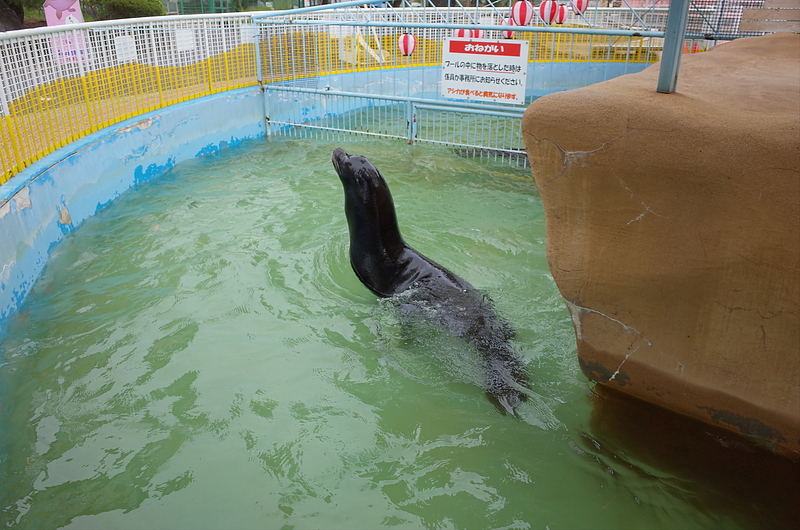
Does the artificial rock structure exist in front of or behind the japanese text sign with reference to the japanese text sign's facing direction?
in front

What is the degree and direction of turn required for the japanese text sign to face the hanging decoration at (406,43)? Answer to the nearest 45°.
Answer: approximately 180°

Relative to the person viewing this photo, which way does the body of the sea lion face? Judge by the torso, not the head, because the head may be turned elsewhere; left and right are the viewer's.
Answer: facing away from the viewer and to the left of the viewer

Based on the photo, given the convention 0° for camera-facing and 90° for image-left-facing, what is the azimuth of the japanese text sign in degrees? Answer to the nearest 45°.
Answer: approximately 0°

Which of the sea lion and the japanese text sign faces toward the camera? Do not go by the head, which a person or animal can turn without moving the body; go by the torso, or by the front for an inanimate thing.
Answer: the japanese text sign

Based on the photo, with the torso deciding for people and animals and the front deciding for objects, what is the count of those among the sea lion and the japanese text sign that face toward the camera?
1

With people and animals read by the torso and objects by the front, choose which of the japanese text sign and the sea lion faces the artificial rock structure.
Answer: the japanese text sign

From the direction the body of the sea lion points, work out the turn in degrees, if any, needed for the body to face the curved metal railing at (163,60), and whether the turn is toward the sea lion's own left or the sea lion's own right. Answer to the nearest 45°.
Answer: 0° — it already faces it

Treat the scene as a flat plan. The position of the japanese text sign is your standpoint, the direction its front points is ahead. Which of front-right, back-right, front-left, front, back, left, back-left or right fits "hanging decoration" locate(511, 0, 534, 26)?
back

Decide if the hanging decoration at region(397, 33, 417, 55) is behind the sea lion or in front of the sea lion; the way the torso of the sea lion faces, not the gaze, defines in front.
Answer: in front

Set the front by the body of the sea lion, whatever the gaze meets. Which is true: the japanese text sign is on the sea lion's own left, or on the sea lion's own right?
on the sea lion's own right

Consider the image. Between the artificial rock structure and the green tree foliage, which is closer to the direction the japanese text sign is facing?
the artificial rock structure
